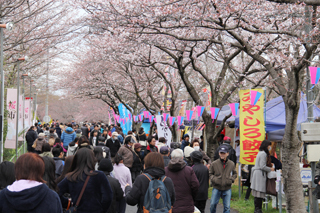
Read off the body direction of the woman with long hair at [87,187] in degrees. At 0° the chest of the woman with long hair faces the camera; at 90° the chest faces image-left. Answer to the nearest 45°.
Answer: approximately 180°

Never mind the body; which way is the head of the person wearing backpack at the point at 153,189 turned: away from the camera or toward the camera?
away from the camera

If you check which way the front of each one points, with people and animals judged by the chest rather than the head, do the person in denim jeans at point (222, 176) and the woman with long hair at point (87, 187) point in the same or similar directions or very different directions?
very different directions

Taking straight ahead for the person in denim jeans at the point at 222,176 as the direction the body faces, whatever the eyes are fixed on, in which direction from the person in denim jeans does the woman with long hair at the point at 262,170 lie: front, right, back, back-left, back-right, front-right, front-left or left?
back-left

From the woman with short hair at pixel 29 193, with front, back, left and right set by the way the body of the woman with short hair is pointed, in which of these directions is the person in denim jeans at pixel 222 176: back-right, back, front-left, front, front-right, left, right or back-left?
front-right

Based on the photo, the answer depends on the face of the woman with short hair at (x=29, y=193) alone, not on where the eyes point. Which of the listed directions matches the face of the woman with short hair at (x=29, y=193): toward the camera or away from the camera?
away from the camera

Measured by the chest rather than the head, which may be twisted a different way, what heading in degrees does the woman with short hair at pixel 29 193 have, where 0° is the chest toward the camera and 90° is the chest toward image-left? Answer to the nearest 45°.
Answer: approximately 180°

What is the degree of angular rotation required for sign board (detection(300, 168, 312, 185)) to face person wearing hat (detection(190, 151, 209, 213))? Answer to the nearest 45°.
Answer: approximately 45° to its right

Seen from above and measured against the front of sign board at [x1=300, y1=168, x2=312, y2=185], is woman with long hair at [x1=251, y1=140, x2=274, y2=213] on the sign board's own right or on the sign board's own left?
on the sign board's own right
